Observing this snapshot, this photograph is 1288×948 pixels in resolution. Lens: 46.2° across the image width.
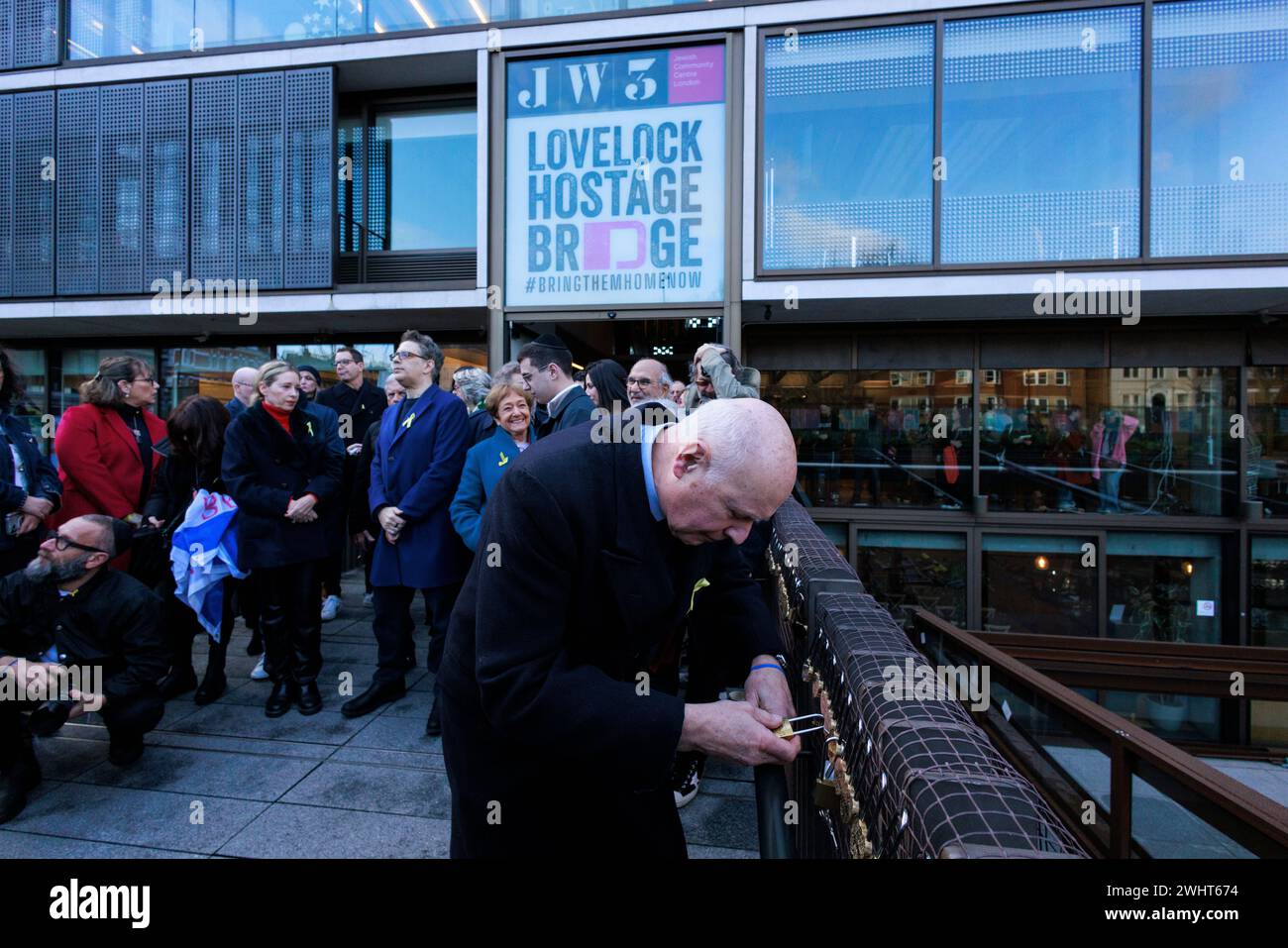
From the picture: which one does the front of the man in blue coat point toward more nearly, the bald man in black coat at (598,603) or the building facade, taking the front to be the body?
the bald man in black coat

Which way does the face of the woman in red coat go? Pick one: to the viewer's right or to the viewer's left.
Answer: to the viewer's right

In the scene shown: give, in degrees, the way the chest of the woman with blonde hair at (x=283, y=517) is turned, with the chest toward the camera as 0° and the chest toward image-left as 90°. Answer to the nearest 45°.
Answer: approximately 315°

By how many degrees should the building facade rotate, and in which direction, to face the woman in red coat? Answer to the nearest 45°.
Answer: approximately 45° to its right

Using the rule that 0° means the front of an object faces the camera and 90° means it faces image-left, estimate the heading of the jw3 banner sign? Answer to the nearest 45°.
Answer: approximately 0°
